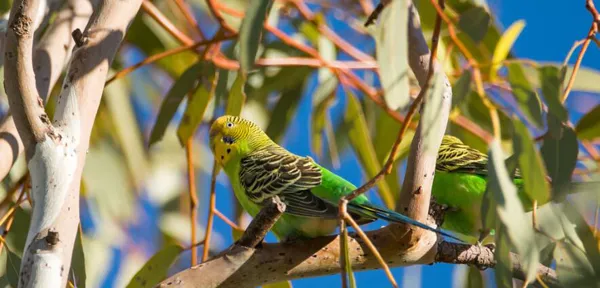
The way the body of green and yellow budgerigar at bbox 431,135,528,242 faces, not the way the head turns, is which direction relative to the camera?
to the viewer's left

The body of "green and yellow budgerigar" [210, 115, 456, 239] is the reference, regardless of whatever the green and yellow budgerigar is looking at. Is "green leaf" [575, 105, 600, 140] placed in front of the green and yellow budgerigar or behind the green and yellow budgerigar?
behind

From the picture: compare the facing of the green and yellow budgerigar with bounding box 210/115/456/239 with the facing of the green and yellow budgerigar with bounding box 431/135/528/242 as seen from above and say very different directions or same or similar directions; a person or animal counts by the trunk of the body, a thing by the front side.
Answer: same or similar directions

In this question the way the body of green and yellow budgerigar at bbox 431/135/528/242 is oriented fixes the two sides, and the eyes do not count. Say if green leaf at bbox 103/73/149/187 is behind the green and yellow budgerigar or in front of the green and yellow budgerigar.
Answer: in front

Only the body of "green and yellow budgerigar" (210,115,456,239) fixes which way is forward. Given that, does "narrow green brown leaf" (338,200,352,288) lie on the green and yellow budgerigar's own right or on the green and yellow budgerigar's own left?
on the green and yellow budgerigar's own left

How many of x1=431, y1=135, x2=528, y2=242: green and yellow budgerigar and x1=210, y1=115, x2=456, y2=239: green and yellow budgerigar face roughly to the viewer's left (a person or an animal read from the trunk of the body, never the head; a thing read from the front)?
2

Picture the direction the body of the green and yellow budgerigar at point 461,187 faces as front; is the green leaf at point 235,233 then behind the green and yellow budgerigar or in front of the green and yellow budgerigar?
in front

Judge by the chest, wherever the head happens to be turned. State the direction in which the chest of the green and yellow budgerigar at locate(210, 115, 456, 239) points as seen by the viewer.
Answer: to the viewer's left
